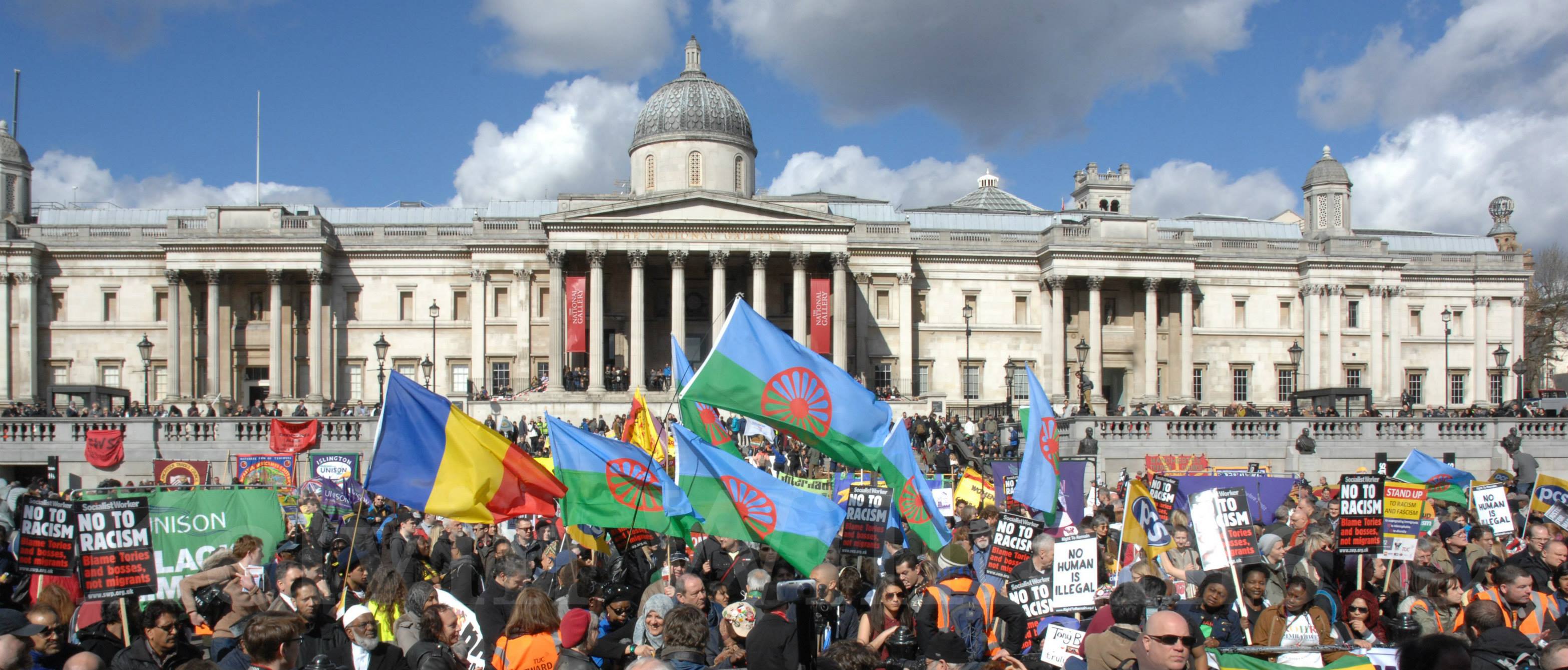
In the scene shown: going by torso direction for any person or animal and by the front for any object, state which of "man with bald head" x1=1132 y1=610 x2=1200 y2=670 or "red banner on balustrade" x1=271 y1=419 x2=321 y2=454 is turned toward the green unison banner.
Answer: the red banner on balustrade

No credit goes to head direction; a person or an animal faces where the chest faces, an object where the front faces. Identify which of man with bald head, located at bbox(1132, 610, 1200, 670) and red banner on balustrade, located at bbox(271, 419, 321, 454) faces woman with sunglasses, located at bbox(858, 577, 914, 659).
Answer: the red banner on balustrade

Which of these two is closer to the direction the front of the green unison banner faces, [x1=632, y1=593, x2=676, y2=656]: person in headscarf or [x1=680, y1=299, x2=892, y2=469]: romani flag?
the person in headscarf

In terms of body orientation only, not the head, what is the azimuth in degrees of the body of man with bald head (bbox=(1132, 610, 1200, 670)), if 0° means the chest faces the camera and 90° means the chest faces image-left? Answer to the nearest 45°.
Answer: approximately 315°

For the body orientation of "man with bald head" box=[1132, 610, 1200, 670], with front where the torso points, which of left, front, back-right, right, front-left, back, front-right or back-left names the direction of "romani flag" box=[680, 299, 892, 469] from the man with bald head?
back

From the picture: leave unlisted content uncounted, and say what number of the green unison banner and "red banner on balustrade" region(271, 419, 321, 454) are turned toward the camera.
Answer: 2

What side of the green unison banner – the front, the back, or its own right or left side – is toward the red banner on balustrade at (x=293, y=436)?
back

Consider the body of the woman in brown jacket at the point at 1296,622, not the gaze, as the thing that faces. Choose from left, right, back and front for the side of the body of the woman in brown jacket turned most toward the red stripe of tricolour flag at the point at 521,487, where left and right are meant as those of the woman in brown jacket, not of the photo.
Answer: right

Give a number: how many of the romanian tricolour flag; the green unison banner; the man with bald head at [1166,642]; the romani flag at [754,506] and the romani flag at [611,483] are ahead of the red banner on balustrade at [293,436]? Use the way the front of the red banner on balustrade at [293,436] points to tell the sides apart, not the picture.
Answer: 5

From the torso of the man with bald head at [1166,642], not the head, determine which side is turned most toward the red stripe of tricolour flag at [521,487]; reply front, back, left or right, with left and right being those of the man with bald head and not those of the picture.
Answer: back

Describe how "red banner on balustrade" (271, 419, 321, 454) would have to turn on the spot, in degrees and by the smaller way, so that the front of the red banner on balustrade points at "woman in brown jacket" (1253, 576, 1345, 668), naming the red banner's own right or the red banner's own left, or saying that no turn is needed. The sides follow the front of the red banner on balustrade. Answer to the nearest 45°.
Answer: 0° — it already faces them

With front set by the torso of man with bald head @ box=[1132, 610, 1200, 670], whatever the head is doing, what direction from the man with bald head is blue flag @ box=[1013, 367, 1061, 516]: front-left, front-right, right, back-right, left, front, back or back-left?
back-left

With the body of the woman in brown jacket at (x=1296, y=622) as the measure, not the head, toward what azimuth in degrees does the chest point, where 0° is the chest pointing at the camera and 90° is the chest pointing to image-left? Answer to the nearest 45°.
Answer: approximately 0°
